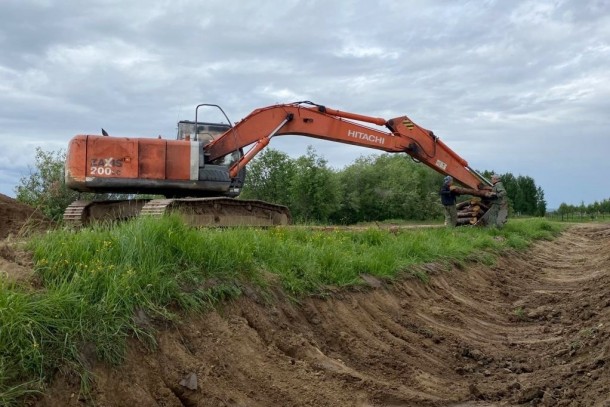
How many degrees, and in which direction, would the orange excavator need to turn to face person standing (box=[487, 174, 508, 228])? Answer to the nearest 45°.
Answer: approximately 45° to its left

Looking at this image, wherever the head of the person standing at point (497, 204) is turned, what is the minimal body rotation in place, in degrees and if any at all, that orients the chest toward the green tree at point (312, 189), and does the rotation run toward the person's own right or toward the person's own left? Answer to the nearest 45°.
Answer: approximately 45° to the person's own right

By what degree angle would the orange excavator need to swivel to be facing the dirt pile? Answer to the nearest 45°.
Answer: approximately 135° to its left

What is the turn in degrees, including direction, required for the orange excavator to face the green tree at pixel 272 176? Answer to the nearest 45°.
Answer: approximately 90° to its left

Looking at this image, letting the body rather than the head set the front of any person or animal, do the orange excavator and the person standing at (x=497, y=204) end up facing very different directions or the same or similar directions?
very different directions

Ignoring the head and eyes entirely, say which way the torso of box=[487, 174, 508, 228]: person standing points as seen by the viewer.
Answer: to the viewer's left

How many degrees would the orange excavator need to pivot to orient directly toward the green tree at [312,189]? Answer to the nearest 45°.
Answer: approximately 90° to its left

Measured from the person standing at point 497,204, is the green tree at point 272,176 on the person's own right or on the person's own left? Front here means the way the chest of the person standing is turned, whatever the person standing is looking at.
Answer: on the person's own right

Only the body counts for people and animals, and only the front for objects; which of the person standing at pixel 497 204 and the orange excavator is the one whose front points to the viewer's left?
the person standing

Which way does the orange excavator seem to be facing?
to the viewer's right

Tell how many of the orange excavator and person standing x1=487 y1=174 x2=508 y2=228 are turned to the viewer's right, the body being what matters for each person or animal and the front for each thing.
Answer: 1
